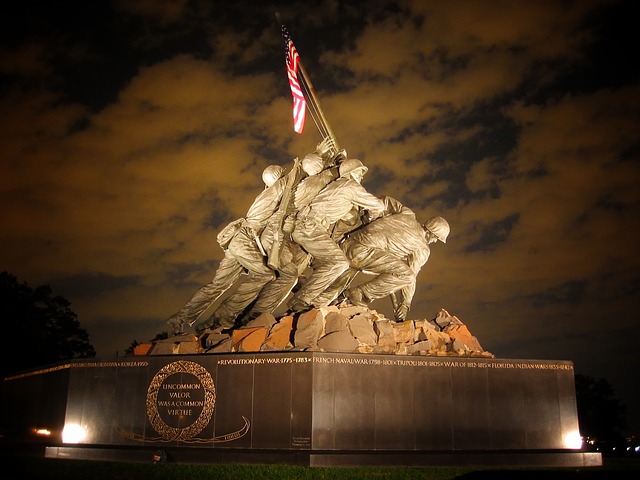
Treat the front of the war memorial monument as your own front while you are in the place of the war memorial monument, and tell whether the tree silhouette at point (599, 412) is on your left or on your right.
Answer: on your left

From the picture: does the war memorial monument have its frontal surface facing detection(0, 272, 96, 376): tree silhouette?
no
